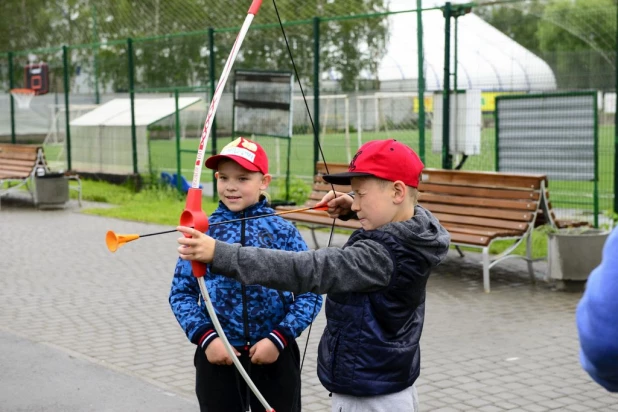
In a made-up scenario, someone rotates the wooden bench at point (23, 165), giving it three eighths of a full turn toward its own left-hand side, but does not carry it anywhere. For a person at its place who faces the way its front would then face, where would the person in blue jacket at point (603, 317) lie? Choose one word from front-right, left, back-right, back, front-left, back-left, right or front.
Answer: right

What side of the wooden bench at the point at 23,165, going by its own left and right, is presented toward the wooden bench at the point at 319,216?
left

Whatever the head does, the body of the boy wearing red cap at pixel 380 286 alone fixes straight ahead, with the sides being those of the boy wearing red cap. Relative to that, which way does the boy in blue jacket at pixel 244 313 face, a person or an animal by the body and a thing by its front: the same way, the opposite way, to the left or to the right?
to the left

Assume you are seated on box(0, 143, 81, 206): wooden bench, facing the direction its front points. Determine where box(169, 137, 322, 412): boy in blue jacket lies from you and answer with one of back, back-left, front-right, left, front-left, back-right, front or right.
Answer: front-left

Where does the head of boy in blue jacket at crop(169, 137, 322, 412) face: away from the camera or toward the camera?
toward the camera

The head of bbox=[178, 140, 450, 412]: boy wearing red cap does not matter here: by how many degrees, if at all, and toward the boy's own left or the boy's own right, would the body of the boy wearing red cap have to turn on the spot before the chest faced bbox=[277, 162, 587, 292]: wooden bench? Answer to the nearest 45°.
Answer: approximately 90° to the boy's own right

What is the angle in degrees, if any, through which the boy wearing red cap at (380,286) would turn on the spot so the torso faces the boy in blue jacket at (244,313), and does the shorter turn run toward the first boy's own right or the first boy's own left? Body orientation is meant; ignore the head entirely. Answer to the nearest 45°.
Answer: approximately 45° to the first boy's own right

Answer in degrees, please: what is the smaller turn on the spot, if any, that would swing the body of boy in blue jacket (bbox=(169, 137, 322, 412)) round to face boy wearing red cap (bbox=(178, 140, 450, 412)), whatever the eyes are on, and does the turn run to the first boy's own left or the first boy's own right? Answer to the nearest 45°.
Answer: approximately 45° to the first boy's own left

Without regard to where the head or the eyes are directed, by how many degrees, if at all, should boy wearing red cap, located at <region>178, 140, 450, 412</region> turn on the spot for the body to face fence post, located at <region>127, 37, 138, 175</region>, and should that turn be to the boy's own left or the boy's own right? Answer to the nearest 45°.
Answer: approximately 90° to the boy's own right

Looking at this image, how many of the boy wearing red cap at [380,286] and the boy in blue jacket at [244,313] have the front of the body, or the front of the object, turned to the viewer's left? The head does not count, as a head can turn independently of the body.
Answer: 1

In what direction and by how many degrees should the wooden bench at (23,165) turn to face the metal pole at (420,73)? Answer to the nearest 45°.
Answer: approximately 90° to its left

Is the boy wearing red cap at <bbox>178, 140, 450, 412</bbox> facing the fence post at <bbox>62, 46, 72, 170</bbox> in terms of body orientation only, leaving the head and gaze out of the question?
no

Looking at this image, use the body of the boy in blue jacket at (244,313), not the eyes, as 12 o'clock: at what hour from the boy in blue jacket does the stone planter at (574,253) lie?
The stone planter is roughly at 7 o'clock from the boy in blue jacket.

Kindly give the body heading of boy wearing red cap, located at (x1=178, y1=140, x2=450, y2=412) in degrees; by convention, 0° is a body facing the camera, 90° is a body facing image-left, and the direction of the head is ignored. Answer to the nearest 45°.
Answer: approximately 90°

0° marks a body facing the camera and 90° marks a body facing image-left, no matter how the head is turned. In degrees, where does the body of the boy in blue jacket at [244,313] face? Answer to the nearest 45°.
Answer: approximately 0°

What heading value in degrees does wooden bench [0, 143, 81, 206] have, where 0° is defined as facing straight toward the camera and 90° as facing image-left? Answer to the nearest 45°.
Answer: approximately 45°

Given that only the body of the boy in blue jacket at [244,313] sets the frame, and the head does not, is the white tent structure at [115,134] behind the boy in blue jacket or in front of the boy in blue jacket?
behind

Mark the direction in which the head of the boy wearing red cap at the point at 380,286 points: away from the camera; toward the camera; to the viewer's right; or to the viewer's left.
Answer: to the viewer's left

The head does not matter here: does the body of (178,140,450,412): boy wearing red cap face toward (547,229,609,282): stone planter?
no

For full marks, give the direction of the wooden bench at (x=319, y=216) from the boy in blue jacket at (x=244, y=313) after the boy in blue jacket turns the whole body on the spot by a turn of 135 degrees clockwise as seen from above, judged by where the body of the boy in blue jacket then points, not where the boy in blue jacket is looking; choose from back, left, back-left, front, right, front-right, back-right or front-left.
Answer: front-right

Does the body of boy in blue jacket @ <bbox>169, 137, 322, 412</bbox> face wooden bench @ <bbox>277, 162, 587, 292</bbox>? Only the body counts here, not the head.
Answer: no
